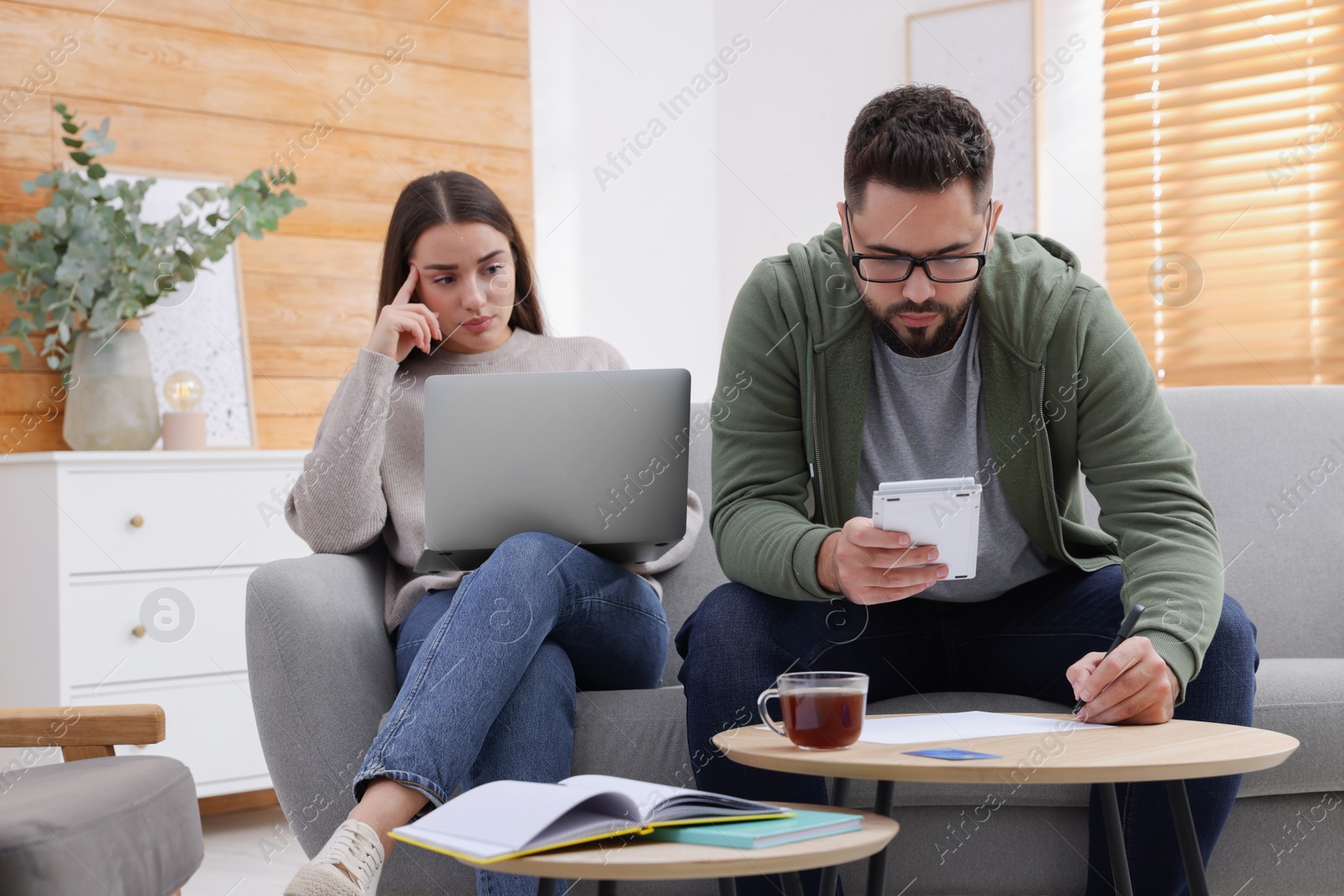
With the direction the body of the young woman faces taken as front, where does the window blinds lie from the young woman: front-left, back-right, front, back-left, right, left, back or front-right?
back-left

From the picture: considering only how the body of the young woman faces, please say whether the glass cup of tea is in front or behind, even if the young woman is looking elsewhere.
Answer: in front

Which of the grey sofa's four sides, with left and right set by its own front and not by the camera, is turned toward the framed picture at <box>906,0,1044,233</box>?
back

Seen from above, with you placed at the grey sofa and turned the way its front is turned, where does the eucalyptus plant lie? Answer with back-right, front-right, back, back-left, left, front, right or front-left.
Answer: back-right

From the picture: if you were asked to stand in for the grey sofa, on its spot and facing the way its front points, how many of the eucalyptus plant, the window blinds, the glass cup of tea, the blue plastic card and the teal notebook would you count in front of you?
3

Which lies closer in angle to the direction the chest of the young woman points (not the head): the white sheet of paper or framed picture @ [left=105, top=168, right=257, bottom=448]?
the white sheet of paper

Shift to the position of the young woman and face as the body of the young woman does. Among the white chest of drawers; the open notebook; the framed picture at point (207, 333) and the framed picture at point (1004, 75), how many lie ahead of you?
1

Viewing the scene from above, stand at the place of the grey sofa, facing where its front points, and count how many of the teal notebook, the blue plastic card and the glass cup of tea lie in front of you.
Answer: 3

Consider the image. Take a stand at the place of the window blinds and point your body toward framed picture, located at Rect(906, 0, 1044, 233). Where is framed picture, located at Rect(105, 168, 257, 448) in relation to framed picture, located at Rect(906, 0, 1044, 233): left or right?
left

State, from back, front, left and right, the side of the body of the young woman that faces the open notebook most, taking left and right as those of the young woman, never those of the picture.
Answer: front

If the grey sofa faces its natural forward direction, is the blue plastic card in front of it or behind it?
in front

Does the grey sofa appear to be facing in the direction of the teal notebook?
yes

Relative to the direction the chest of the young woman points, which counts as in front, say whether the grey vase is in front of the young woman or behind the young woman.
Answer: behind

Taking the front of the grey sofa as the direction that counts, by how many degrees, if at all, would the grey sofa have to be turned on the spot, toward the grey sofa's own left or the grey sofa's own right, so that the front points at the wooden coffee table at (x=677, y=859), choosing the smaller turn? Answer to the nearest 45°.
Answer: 0° — it already faces it

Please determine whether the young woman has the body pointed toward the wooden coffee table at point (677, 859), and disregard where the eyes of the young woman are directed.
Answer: yes

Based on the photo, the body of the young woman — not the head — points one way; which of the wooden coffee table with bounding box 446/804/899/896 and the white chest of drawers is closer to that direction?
the wooden coffee table

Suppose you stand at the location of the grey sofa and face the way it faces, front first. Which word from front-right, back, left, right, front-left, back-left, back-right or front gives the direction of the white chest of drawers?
back-right
